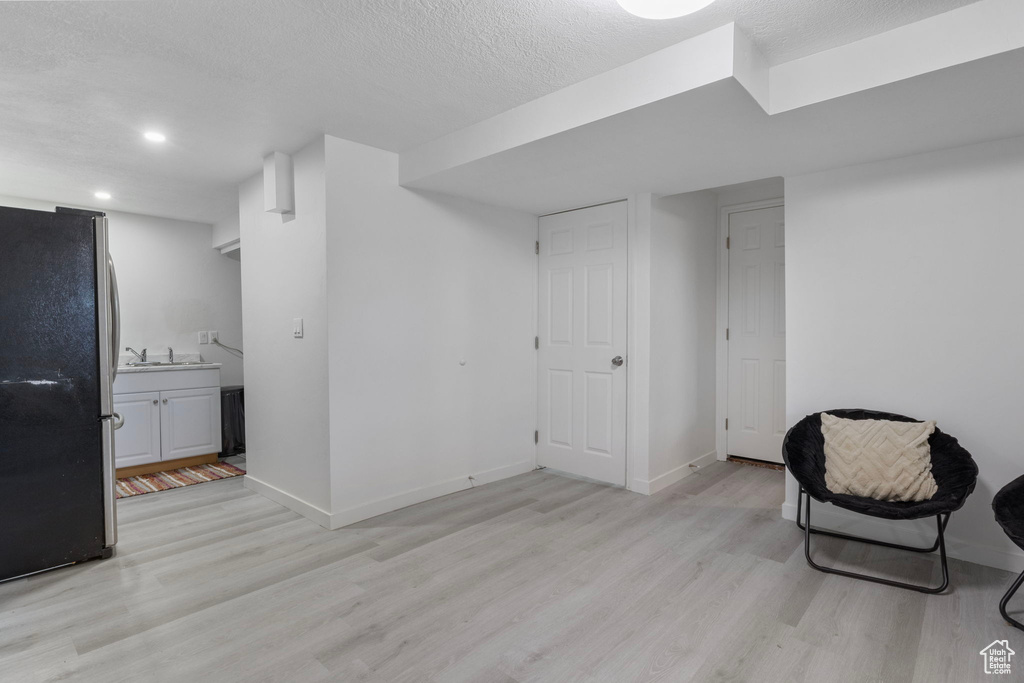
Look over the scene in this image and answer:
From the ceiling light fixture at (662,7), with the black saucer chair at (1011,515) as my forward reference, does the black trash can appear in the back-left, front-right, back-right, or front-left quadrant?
back-left

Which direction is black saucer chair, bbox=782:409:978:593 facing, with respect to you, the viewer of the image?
facing the viewer

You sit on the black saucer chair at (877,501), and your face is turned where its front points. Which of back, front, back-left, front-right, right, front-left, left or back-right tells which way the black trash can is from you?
right

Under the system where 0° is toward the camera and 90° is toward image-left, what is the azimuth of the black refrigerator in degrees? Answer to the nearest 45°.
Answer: approximately 270°

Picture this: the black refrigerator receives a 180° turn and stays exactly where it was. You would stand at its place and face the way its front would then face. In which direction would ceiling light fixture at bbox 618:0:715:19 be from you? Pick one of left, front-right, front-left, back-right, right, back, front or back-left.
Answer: back-left

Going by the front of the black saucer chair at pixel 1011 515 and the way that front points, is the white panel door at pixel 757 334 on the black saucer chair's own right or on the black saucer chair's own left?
on the black saucer chair's own right

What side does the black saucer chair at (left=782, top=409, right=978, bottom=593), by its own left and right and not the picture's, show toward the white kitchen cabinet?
right

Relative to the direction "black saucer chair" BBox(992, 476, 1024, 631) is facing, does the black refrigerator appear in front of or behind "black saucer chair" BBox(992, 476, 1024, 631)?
in front

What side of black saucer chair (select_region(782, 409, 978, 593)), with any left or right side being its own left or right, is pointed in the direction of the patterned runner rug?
right

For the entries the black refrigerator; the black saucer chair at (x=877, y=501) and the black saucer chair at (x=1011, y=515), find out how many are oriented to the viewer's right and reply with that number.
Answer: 1

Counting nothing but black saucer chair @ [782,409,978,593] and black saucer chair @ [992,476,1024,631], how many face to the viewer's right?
0
